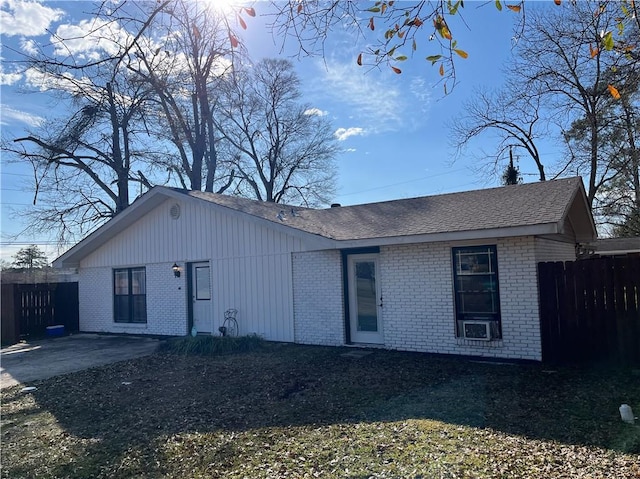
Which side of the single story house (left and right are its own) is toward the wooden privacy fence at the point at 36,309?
right

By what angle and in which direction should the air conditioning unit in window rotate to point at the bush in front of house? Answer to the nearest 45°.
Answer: approximately 90° to its right

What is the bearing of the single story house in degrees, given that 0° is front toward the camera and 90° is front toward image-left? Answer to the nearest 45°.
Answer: approximately 45°

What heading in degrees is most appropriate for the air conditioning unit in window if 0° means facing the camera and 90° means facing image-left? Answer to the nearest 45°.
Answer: approximately 0°

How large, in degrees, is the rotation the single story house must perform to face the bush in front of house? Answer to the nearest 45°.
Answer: approximately 45° to its right

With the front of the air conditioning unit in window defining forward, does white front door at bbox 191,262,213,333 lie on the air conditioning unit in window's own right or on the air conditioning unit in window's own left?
on the air conditioning unit in window's own right

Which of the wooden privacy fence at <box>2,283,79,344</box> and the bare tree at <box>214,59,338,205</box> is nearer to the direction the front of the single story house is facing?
the wooden privacy fence
